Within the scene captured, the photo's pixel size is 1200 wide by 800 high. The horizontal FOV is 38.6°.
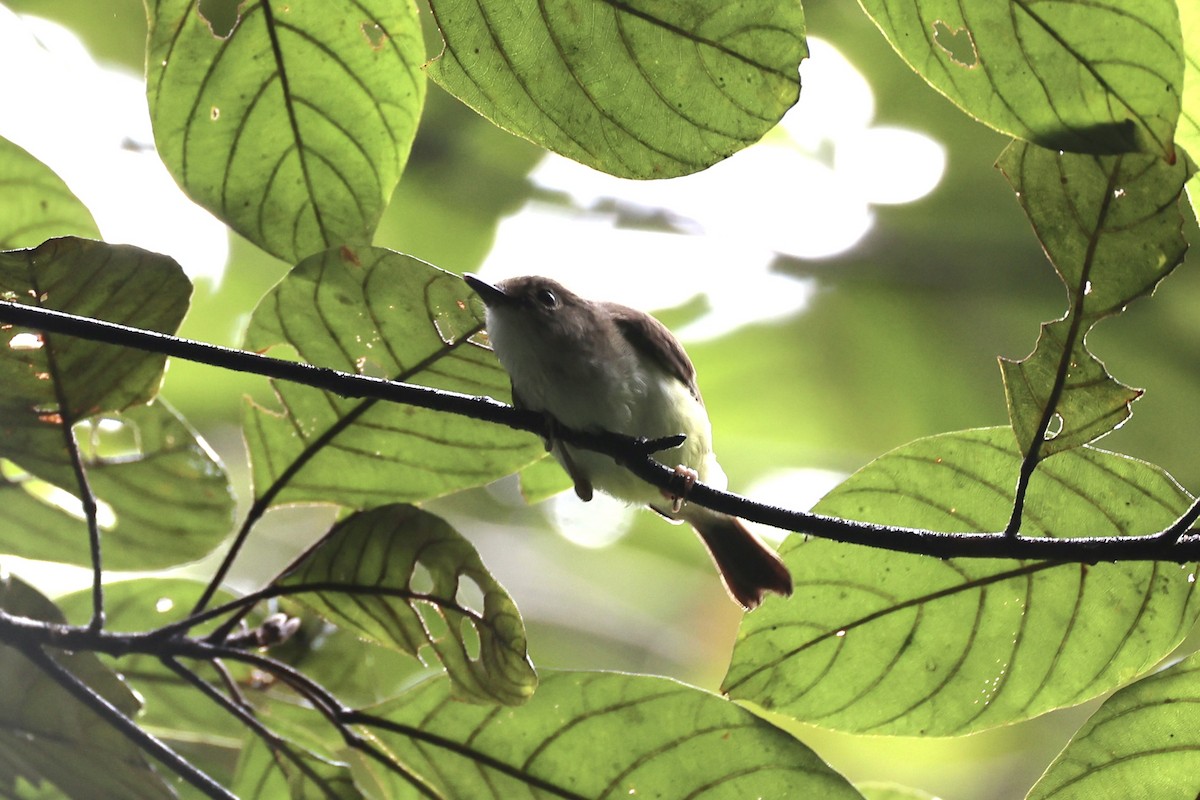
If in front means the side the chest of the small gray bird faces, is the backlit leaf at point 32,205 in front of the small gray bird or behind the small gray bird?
in front

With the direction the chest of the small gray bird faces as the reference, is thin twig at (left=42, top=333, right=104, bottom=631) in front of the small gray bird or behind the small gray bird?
in front

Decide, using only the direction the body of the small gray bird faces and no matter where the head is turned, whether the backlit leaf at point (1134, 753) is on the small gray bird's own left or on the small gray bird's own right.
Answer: on the small gray bird's own left

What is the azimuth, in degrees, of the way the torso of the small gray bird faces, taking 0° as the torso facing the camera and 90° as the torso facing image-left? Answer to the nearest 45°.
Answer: approximately 45°

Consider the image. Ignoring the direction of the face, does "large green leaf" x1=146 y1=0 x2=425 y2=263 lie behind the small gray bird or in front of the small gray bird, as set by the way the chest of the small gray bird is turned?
in front
